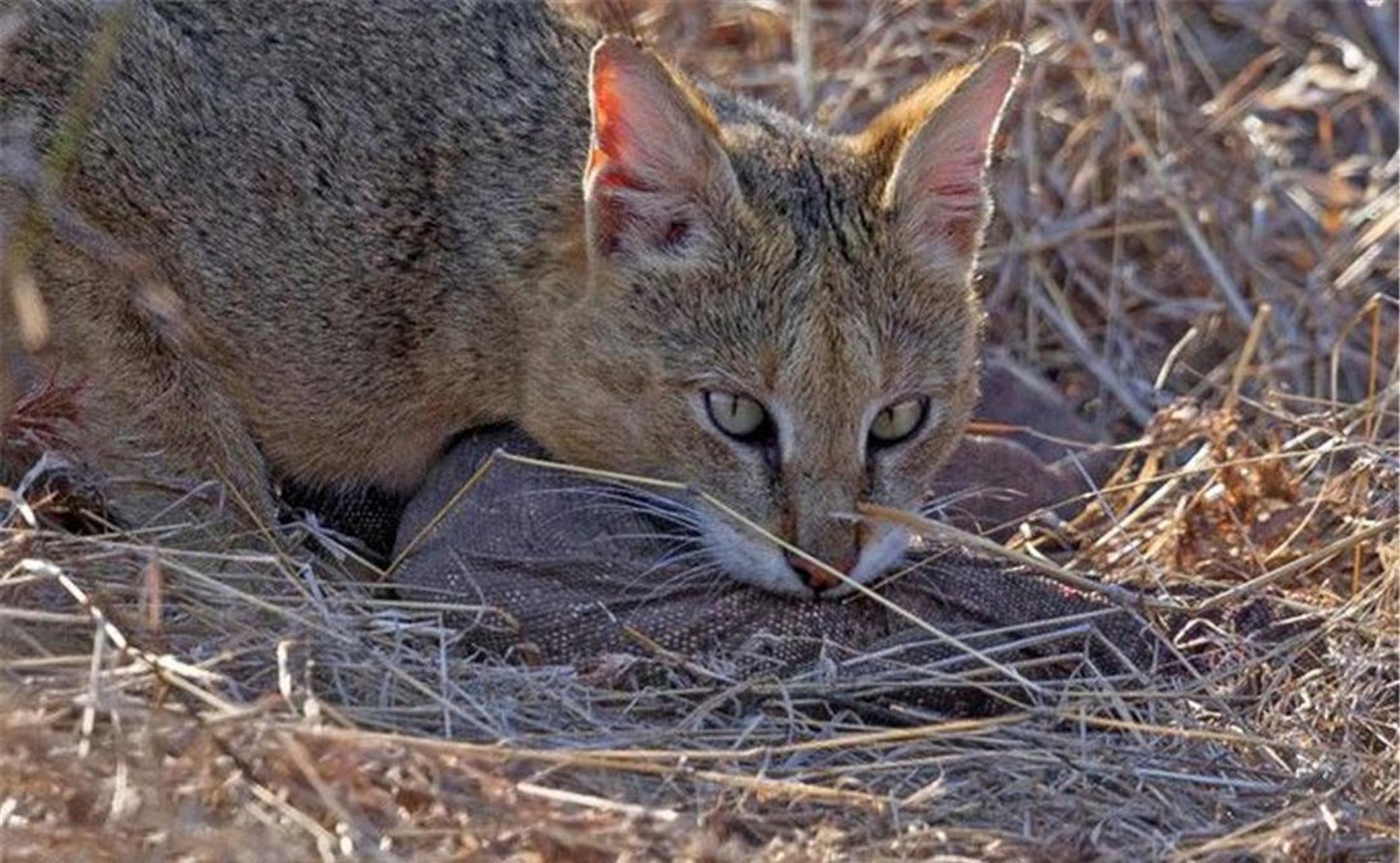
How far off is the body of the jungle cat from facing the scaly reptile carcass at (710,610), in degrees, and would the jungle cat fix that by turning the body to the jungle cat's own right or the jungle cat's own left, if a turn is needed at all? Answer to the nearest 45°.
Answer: approximately 45° to the jungle cat's own right

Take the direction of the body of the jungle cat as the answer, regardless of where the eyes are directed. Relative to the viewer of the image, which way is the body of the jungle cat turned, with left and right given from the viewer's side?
facing the viewer and to the right of the viewer
